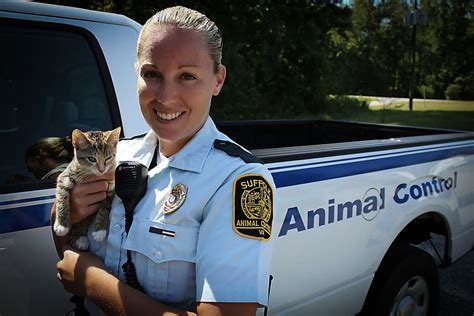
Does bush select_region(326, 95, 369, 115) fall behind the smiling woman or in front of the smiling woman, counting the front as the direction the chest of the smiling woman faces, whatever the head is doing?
behind

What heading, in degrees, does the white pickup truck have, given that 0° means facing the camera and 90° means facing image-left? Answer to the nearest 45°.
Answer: approximately 45°

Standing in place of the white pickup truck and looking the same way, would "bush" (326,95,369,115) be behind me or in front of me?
behind

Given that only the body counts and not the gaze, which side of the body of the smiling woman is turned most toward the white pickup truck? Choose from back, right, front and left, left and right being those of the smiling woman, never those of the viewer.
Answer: back

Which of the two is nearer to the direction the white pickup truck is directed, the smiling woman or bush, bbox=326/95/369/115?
the smiling woman

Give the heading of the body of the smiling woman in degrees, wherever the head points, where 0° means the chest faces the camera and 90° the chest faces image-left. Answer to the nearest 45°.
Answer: approximately 45°
